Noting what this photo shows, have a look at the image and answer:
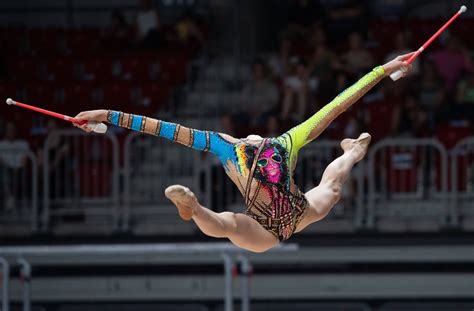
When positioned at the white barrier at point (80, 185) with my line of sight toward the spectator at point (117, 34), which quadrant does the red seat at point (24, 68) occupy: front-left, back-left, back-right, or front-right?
front-left

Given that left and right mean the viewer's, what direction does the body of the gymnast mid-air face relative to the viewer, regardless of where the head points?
facing the viewer

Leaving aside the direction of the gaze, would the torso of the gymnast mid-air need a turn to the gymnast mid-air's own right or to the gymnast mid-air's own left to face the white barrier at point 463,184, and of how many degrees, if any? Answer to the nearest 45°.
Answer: approximately 135° to the gymnast mid-air's own left

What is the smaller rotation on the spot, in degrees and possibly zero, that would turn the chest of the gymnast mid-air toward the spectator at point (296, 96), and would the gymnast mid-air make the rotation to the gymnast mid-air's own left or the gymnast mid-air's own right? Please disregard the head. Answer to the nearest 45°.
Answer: approximately 180°

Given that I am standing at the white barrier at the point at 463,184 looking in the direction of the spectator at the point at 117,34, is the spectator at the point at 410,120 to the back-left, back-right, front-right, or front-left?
front-right

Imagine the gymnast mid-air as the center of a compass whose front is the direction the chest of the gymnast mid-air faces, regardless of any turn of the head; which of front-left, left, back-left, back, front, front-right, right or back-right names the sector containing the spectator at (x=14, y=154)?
back-right

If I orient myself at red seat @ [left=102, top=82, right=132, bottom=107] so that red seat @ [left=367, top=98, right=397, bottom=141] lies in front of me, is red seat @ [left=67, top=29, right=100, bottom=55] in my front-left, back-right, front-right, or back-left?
back-left

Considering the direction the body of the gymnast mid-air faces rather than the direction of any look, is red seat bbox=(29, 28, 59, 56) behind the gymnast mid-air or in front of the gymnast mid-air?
behind

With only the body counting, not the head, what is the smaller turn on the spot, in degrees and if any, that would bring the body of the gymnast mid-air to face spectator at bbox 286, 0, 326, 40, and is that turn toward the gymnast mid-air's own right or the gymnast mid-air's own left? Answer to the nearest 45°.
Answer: approximately 180°

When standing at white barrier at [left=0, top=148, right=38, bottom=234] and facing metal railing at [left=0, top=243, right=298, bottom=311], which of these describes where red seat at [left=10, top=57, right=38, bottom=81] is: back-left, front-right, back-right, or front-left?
back-left
